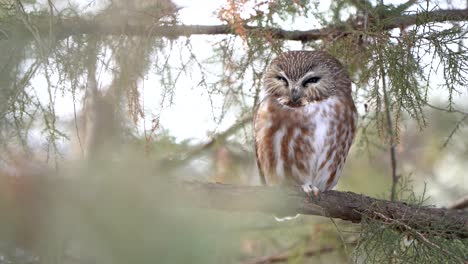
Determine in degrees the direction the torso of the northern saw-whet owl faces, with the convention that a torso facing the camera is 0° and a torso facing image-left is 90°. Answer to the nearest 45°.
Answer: approximately 0°
